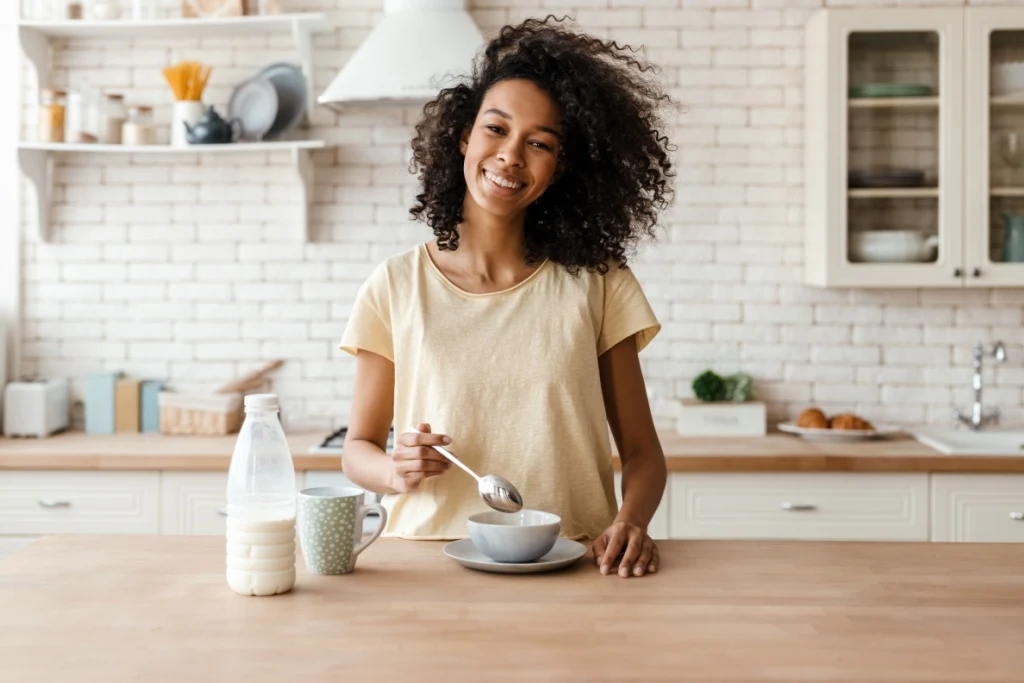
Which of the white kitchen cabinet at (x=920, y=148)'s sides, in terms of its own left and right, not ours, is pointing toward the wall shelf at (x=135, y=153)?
right

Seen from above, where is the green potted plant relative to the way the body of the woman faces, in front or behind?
behind

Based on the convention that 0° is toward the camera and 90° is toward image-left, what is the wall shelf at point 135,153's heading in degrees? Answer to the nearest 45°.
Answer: approximately 0°

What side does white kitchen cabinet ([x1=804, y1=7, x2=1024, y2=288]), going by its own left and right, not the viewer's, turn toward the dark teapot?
right

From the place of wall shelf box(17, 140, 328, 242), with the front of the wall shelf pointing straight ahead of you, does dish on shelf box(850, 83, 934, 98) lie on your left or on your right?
on your left

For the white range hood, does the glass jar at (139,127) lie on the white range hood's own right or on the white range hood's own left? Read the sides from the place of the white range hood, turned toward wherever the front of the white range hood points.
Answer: on the white range hood's own right

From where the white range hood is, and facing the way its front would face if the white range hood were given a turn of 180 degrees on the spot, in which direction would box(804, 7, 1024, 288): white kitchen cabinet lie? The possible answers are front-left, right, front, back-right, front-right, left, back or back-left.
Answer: right

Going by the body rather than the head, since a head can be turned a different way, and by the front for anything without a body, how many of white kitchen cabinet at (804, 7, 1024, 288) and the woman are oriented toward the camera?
2

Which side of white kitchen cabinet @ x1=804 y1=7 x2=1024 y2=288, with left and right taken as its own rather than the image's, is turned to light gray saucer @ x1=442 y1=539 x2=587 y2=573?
front

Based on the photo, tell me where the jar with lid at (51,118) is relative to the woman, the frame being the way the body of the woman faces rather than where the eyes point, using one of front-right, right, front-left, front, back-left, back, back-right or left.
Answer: back-right
